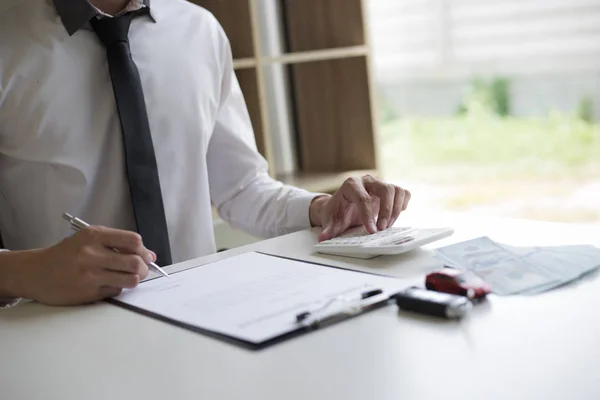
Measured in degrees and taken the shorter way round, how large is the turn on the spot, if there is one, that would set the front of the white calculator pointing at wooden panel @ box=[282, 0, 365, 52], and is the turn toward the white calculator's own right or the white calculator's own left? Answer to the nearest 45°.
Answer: approximately 90° to the white calculator's own right

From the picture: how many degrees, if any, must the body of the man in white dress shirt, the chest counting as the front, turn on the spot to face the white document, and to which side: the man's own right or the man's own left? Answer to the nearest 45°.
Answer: approximately 45° to the man's own right

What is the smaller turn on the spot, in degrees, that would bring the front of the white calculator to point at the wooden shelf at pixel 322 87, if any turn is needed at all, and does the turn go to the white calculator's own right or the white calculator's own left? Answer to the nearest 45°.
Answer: approximately 90° to the white calculator's own right

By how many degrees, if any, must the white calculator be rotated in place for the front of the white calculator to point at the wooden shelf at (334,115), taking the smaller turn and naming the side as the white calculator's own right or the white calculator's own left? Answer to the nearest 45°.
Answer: approximately 90° to the white calculator's own right

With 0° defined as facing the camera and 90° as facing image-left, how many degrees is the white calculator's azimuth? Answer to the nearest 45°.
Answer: approximately 90°

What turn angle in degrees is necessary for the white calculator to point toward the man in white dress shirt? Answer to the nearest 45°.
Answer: approximately 45° to its right

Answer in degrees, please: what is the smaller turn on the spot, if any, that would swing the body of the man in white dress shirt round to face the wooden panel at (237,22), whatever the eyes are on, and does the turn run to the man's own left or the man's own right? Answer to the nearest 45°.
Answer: approximately 135° to the man's own left

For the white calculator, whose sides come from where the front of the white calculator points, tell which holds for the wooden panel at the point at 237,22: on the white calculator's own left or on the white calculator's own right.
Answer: on the white calculator's own right

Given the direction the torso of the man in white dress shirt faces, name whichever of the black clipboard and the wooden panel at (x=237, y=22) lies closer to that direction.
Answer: the black clipboard

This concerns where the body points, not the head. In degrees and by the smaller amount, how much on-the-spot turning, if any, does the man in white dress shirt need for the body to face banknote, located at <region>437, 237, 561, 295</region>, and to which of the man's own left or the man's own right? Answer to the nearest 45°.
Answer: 0° — they already face it
